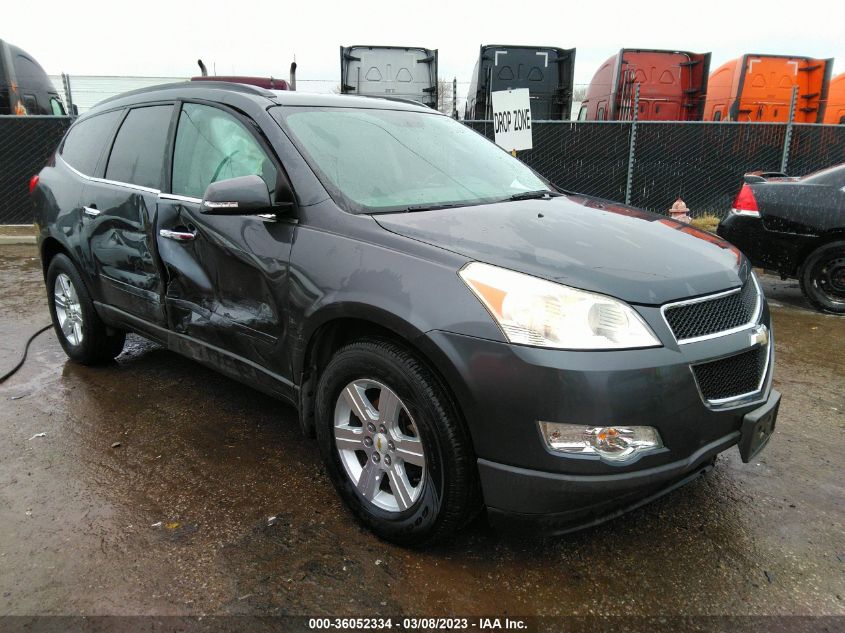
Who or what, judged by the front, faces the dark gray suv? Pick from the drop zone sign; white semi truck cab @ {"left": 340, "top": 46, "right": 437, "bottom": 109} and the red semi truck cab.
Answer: the drop zone sign

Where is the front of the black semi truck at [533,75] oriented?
away from the camera

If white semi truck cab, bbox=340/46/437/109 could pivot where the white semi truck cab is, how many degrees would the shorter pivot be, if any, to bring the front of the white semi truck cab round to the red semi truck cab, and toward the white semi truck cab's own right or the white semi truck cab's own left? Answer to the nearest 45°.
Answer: approximately 90° to the white semi truck cab's own right

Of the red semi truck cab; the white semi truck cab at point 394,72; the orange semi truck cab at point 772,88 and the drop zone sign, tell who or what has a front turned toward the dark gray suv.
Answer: the drop zone sign

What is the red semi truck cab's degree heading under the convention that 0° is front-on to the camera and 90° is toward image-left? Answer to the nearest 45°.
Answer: approximately 135°

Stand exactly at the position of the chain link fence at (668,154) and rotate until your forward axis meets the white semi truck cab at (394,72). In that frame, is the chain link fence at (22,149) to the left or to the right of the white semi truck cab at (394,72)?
left

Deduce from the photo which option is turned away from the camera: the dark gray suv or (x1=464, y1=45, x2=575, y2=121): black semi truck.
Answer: the black semi truck

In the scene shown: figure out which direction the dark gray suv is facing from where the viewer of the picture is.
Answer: facing the viewer and to the right of the viewer

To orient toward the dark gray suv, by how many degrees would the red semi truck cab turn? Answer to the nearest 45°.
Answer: approximately 135° to its left

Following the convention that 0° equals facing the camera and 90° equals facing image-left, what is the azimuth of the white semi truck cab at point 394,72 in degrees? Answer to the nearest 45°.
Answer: approximately 180°

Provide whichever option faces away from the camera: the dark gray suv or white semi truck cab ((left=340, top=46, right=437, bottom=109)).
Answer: the white semi truck cab

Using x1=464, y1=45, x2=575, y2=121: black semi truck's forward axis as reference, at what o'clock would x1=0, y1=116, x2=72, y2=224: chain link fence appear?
The chain link fence is roughly at 8 o'clock from the black semi truck.
